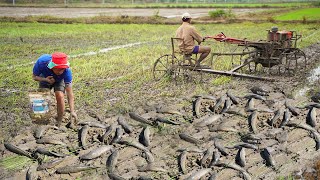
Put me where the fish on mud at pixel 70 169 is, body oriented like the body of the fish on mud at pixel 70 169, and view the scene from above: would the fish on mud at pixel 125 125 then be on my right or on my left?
on my right

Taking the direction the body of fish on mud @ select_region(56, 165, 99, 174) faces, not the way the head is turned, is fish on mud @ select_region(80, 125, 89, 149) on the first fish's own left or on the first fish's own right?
on the first fish's own right

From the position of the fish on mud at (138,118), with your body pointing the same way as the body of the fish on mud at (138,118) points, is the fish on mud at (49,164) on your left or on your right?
on your left

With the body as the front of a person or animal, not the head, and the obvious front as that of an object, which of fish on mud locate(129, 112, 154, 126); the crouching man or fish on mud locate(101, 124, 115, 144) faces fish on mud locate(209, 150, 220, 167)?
the crouching man

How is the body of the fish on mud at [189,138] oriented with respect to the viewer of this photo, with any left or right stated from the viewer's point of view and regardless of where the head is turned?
facing away from the viewer and to the left of the viewer

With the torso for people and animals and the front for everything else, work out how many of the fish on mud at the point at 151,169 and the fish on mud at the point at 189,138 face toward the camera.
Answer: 0
